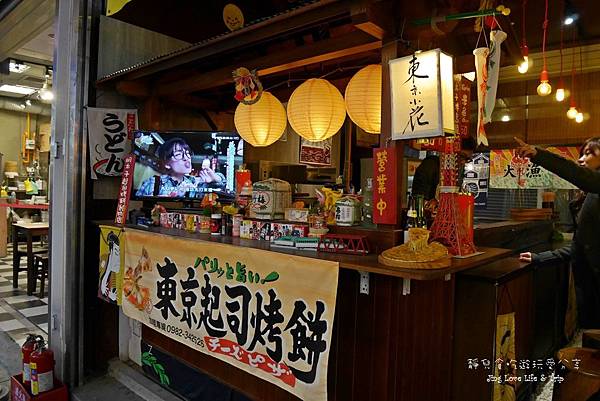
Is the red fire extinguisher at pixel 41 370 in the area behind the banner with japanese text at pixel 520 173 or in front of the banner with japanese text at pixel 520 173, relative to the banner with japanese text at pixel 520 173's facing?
in front

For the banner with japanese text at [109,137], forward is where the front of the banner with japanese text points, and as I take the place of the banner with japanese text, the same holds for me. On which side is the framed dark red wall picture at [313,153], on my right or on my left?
on my left

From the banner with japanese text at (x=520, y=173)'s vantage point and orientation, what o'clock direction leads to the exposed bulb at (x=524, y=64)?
The exposed bulb is roughly at 12 o'clock from the banner with japanese text.

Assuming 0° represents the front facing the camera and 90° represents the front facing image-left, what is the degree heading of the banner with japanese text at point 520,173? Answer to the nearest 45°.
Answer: approximately 0°

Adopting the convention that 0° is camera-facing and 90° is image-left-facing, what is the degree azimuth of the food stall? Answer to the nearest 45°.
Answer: approximately 45°

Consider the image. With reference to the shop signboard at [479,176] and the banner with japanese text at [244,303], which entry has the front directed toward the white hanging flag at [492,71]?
the shop signboard

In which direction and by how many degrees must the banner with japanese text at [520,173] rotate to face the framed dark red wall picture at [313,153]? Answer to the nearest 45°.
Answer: approximately 45° to its right

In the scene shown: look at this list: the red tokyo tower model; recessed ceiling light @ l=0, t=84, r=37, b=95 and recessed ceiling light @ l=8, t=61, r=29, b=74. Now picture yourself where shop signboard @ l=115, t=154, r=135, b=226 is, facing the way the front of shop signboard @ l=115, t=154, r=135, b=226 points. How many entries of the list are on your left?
1

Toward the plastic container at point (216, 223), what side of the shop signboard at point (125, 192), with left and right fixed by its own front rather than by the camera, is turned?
left

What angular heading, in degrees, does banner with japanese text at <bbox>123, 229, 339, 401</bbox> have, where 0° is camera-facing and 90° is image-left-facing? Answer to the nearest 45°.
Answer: approximately 45°
